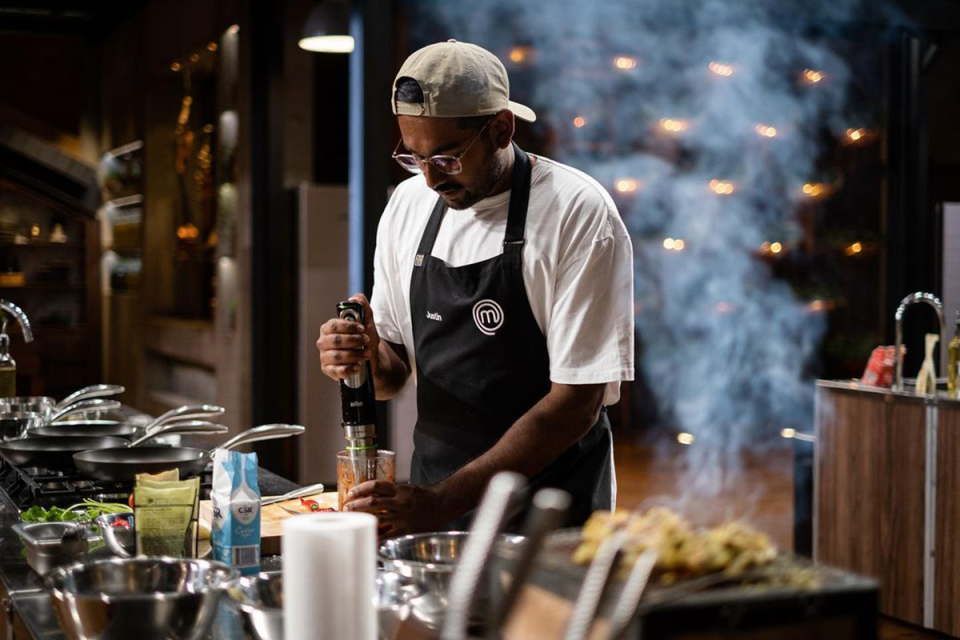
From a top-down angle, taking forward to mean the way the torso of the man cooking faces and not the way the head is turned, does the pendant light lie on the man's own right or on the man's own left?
on the man's own right
